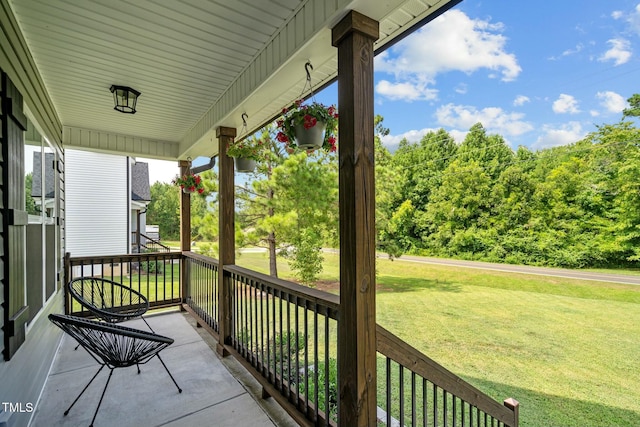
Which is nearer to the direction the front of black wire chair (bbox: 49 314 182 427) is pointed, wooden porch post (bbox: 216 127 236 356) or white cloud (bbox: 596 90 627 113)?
the wooden porch post

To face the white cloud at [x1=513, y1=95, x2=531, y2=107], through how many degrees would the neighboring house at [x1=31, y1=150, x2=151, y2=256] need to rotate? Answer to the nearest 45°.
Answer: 0° — it already faces it

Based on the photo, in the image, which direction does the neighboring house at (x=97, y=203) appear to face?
to the viewer's right

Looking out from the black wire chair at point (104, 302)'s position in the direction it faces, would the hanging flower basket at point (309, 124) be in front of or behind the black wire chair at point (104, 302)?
in front

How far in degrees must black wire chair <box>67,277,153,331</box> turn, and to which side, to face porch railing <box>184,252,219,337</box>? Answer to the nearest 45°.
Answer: approximately 45° to its left

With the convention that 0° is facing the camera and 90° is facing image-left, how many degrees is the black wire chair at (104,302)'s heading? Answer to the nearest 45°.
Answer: approximately 315°

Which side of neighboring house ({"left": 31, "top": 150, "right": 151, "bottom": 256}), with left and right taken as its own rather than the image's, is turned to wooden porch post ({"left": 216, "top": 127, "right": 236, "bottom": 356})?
right

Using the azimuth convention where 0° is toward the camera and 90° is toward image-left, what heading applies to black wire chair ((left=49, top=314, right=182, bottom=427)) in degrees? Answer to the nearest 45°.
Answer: approximately 225°
